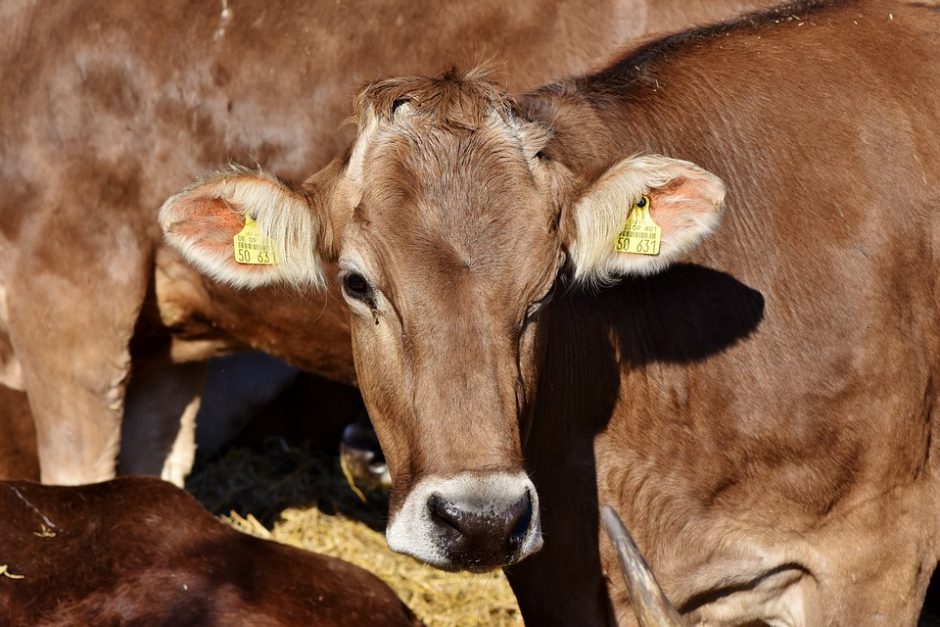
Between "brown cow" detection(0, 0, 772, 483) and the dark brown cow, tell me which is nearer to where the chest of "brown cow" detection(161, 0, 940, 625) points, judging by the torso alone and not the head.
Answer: the dark brown cow

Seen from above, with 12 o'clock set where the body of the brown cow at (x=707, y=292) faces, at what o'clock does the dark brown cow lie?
The dark brown cow is roughly at 1 o'clock from the brown cow.

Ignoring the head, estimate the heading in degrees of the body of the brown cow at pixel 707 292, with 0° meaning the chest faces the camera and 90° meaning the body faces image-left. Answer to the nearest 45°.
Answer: approximately 45°

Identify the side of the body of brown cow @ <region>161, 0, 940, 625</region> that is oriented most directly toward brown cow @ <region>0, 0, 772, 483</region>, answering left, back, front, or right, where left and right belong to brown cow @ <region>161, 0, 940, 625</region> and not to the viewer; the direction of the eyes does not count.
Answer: right
